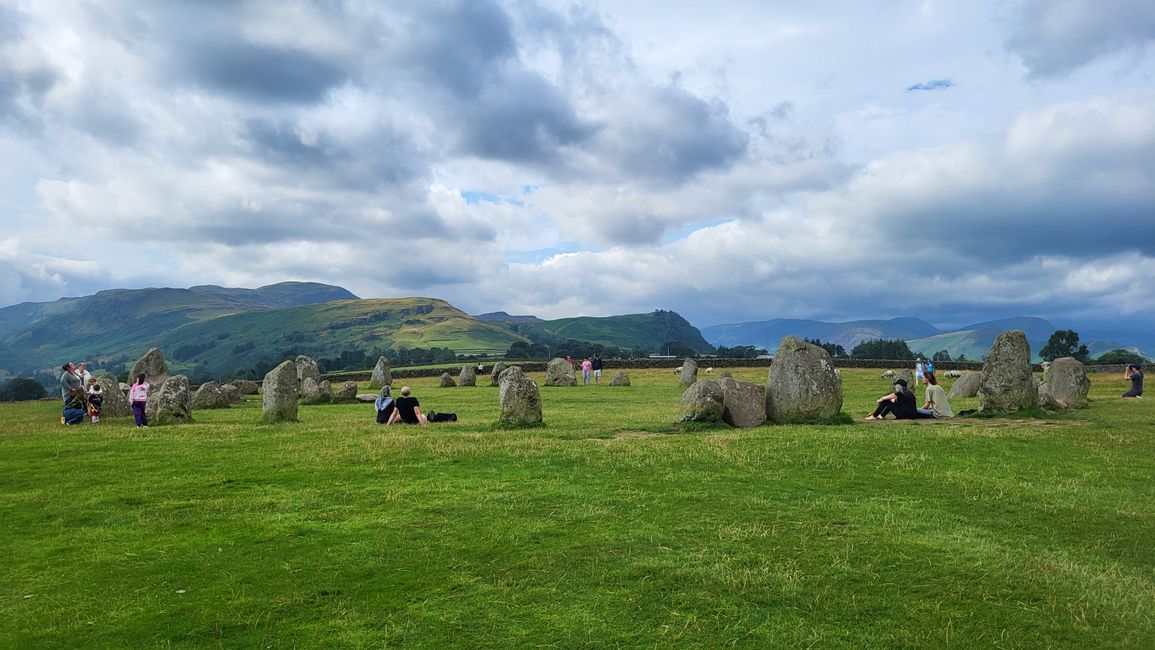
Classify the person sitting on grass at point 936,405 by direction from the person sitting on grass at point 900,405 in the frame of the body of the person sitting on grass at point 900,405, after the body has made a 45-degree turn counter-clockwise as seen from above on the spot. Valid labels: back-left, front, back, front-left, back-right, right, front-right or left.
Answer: back

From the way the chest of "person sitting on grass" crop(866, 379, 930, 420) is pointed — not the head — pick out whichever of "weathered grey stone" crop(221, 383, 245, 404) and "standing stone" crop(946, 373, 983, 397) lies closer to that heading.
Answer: the weathered grey stone

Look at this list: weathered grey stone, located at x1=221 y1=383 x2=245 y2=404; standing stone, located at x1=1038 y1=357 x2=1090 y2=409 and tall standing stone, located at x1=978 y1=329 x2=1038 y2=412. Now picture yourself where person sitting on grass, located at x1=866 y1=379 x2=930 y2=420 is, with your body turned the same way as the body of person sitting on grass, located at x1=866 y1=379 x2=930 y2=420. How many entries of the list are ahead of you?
1

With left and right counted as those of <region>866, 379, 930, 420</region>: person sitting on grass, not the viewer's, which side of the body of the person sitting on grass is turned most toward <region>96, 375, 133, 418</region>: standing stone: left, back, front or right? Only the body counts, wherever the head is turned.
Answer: front

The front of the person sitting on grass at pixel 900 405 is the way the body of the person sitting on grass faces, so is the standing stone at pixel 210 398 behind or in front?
in front

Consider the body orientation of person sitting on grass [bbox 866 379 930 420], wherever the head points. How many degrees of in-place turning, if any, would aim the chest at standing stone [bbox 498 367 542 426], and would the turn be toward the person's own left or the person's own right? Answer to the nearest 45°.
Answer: approximately 45° to the person's own left

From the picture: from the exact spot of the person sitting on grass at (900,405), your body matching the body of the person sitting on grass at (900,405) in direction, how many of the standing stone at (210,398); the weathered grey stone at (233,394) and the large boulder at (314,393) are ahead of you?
3

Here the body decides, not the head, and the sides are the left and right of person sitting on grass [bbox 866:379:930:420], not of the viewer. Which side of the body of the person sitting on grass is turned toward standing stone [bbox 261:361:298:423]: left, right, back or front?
front

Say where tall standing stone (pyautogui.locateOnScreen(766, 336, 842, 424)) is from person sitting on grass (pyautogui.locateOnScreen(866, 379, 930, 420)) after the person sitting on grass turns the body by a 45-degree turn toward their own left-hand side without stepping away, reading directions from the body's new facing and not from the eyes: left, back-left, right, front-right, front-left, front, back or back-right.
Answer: front

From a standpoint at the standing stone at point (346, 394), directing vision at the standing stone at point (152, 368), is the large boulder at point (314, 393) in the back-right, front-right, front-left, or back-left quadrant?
front-left

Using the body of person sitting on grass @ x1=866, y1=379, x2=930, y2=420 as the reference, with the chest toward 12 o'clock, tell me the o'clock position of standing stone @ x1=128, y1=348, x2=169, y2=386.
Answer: The standing stone is roughly at 12 o'clock from the person sitting on grass.

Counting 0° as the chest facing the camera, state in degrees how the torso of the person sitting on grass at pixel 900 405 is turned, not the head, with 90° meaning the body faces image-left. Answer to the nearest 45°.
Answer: approximately 90°

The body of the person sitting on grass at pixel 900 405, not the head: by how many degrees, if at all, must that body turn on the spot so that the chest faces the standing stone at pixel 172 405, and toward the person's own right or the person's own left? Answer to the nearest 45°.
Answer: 0° — they already face it

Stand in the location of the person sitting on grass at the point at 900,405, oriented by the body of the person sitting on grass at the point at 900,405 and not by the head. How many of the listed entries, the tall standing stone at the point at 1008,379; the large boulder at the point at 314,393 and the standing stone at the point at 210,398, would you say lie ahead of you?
2
